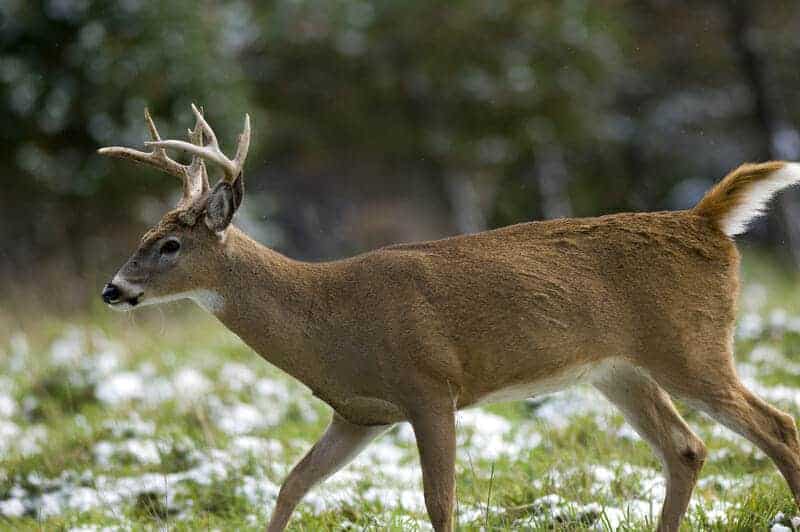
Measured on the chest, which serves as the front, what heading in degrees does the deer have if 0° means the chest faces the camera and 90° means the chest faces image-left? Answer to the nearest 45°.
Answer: approximately 90°
